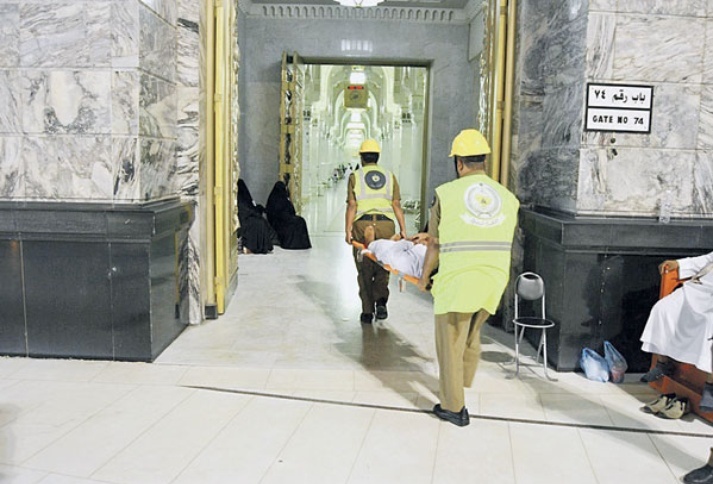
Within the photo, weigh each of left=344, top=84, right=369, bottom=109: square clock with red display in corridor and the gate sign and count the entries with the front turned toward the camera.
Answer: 2

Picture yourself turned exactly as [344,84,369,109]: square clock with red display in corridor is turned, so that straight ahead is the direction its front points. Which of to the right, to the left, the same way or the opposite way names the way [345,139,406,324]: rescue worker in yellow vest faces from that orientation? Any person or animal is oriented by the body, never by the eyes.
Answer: the opposite way

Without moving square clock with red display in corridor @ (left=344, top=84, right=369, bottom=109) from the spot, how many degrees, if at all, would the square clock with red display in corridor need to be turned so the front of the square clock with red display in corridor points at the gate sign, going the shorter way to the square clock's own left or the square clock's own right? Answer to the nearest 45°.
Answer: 0° — it already faces it

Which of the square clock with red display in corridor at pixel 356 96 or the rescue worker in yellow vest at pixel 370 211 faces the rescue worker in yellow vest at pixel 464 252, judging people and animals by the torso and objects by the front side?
the square clock with red display in corridor

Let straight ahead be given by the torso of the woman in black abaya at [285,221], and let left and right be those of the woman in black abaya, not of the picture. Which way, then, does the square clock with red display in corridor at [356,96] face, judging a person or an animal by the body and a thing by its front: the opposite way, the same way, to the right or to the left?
to the right

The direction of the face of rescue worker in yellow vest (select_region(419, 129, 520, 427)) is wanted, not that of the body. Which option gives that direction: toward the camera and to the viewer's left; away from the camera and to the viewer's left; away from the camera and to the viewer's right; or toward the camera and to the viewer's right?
away from the camera and to the viewer's left

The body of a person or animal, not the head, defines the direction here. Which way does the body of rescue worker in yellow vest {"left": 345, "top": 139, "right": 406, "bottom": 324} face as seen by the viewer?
away from the camera

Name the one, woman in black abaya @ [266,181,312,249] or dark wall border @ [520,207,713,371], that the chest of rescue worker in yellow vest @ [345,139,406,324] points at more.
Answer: the woman in black abaya

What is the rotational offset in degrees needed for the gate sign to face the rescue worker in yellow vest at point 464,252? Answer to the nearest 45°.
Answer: approximately 45° to its right

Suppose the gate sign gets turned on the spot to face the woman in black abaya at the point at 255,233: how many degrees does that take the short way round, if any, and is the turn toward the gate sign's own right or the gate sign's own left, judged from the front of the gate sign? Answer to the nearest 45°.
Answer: approximately 135° to the gate sign's own right
